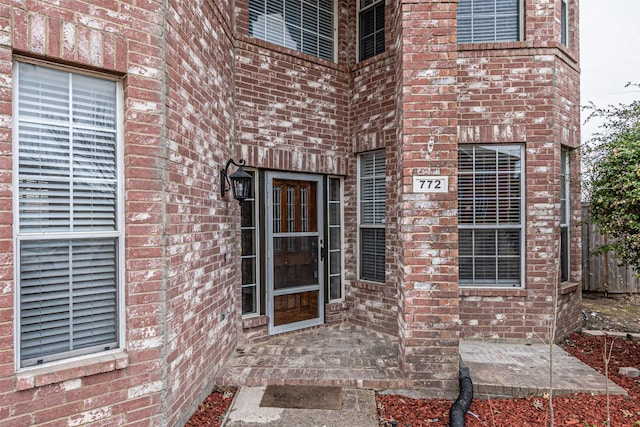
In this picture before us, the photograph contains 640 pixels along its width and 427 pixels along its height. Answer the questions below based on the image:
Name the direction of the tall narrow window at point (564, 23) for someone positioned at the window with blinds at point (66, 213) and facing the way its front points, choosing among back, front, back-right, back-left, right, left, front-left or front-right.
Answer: front-left

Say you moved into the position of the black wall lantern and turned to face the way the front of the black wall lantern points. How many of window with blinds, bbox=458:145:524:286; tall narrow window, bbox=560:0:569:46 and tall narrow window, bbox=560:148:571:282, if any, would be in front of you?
3

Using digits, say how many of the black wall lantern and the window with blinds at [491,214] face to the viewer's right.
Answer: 1

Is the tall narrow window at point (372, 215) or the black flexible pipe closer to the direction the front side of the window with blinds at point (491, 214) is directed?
the black flexible pipe

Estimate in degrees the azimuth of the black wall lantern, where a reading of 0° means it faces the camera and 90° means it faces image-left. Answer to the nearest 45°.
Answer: approximately 270°

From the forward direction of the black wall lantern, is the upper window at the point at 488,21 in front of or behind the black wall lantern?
in front

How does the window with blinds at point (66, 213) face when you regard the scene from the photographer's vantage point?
facing the viewer and to the right of the viewer

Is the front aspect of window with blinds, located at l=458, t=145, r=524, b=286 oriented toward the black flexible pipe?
yes

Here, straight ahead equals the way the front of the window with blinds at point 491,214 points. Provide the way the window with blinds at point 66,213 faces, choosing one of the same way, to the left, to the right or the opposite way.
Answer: to the left

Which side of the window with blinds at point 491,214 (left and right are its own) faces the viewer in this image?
front
